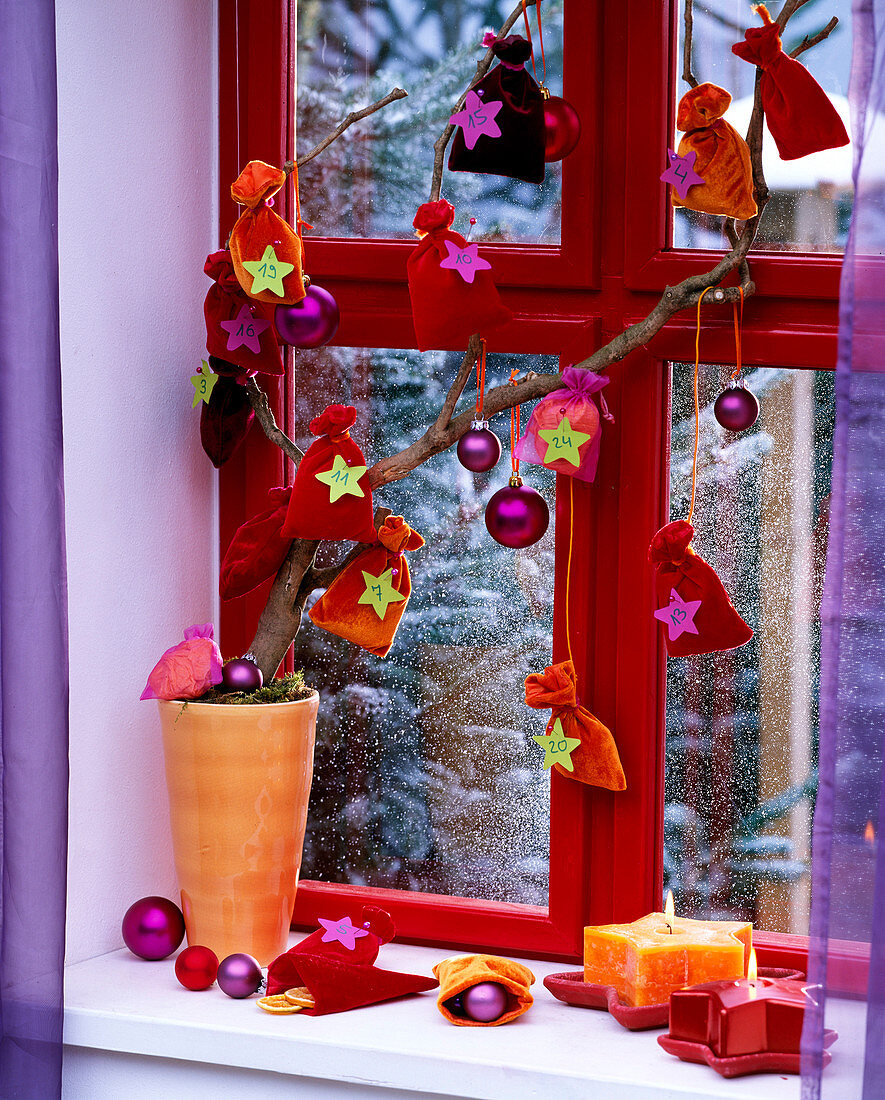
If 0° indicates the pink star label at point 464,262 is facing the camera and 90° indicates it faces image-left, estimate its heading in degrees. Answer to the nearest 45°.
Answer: approximately 0°

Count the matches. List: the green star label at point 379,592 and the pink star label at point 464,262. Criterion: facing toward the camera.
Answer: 2

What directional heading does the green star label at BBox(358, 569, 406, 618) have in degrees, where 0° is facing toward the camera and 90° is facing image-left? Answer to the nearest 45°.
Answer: approximately 0°
